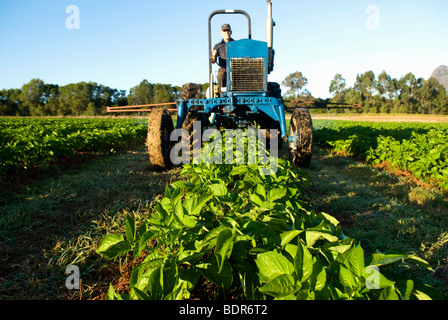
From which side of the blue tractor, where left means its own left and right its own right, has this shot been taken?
front
